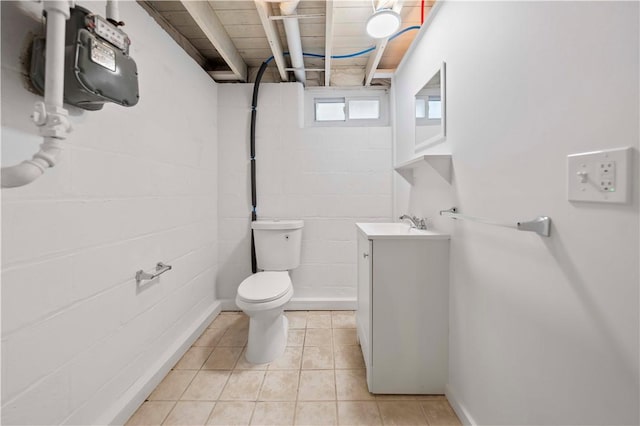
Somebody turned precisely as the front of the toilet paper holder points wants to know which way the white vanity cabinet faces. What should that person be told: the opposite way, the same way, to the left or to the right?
the opposite way

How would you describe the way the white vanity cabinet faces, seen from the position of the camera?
facing to the left of the viewer

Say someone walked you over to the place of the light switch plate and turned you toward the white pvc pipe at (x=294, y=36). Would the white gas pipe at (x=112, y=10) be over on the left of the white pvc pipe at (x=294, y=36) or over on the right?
left

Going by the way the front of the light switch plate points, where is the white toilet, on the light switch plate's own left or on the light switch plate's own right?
on the light switch plate's own right

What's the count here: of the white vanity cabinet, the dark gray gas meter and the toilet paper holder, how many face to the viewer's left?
1

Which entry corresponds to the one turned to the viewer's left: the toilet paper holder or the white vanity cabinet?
the white vanity cabinet
